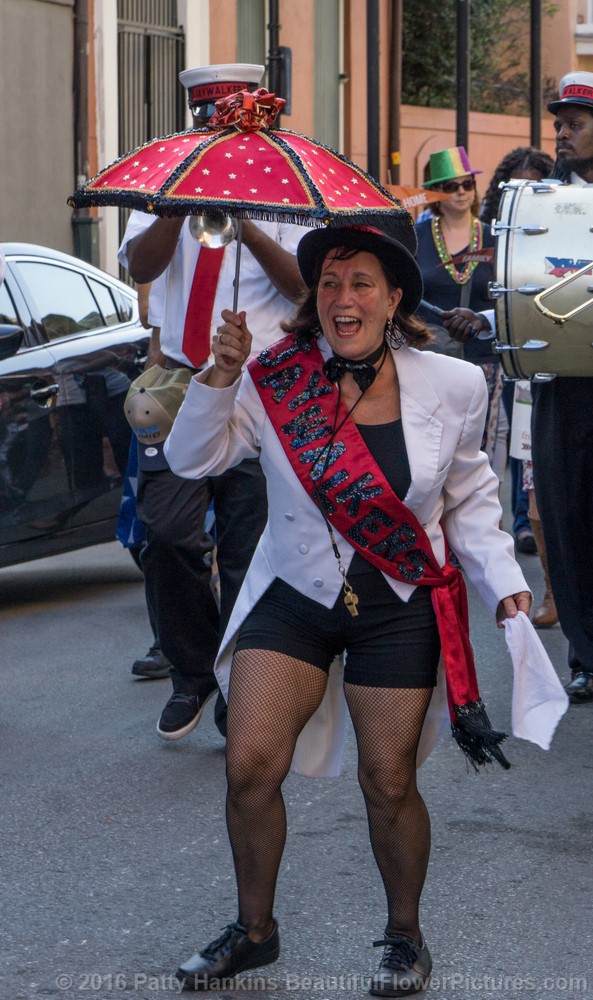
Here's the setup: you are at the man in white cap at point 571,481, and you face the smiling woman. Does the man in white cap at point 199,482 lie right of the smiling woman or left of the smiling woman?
right

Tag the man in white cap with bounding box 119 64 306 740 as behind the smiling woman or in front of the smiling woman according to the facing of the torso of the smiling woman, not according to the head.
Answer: behind

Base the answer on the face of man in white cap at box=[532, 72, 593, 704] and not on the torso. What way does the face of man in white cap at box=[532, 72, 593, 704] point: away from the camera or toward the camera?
toward the camera

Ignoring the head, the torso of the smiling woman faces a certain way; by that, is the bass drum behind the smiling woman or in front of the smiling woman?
behind

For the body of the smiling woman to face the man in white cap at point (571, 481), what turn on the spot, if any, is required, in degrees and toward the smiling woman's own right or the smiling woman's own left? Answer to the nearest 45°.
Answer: approximately 180°

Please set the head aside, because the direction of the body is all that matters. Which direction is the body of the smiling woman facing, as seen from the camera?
toward the camera
